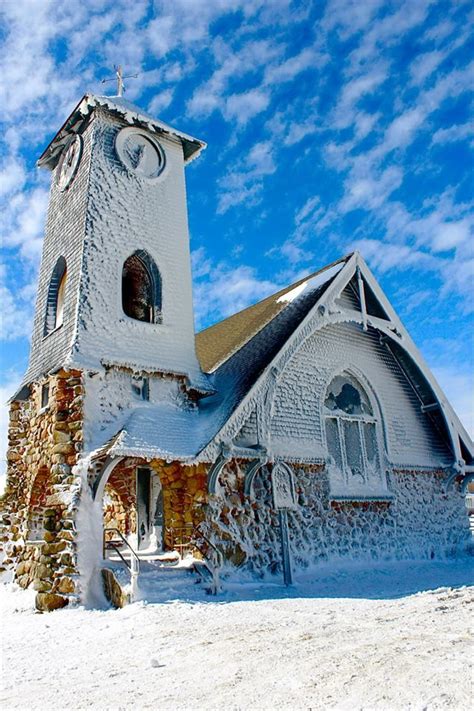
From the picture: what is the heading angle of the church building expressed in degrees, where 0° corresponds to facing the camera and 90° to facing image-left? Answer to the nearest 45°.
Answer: approximately 315°
